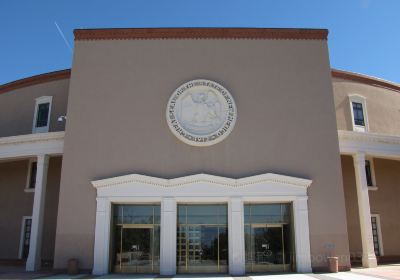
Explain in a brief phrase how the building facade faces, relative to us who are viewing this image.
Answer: facing the viewer
